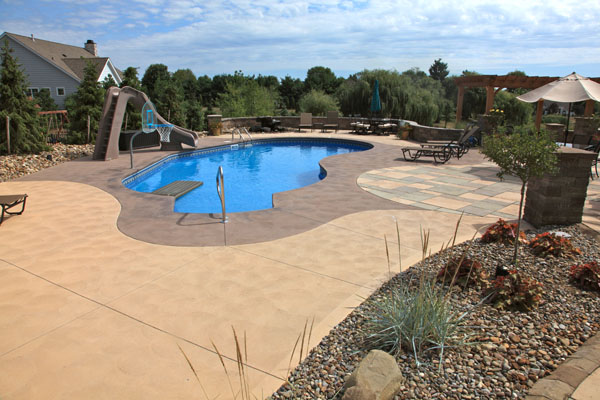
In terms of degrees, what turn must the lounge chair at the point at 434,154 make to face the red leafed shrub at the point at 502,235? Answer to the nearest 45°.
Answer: approximately 90° to its left

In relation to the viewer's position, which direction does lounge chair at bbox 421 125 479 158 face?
facing to the left of the viewer

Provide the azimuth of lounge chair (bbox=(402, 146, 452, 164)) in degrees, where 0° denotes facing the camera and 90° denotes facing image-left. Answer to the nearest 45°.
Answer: approximately 90°

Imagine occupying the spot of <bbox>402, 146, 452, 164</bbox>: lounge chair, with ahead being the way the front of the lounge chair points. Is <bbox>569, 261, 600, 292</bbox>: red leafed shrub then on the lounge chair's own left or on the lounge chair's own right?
on the lounge chair's own left

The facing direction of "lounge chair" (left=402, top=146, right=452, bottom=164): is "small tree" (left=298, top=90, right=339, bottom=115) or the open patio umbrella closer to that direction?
the small tree

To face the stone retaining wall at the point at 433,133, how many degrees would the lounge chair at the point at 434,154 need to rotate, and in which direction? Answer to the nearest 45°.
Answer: approximately 90° to its right

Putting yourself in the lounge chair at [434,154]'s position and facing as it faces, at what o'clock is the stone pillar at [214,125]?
The stone pillar is roughly at 1 o'clock from the lounge chair.

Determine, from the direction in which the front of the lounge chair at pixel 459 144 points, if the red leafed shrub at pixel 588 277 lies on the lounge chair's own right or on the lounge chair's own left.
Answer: on the lounge chair's own left

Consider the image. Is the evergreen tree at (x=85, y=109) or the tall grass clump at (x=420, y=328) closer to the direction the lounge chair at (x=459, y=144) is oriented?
the evergreen tree
